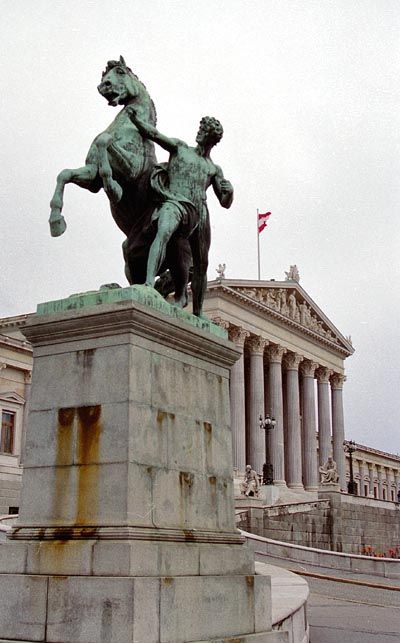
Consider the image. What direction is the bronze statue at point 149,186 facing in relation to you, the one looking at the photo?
facing the viewer and to the left of the viewer
